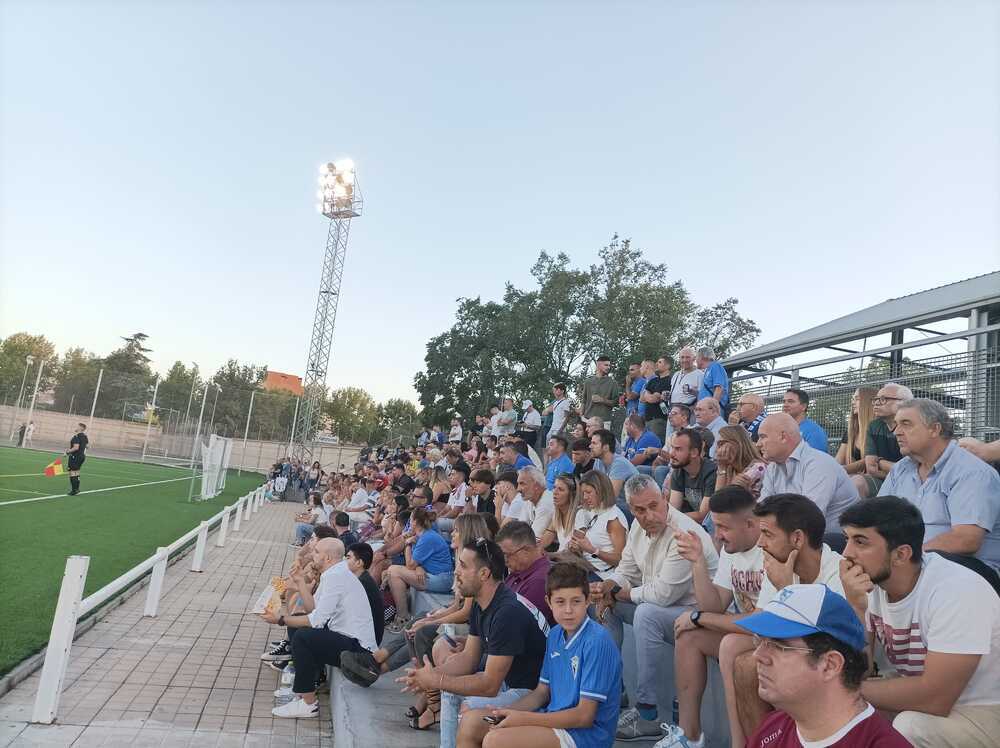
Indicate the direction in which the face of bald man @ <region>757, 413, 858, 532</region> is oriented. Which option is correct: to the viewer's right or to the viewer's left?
to the viewer's left

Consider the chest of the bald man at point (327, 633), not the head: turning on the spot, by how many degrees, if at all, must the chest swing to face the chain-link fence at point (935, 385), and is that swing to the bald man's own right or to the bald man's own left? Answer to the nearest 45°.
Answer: approximately 180°

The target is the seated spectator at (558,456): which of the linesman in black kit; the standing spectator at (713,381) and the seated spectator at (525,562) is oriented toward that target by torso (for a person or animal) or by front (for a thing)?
the standing spectator

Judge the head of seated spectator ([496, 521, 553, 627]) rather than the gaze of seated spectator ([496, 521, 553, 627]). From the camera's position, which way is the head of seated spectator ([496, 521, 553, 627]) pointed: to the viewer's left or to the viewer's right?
to the viewer's left

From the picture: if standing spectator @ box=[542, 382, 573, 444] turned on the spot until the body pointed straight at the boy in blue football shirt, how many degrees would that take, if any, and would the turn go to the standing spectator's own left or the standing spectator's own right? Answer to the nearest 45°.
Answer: approximately 45° to the standing spectator's own left

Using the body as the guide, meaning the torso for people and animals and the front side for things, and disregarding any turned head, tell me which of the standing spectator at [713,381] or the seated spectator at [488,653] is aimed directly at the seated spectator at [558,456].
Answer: the standing spectator

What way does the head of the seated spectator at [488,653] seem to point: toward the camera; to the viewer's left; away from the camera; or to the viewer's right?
to the viewer's left

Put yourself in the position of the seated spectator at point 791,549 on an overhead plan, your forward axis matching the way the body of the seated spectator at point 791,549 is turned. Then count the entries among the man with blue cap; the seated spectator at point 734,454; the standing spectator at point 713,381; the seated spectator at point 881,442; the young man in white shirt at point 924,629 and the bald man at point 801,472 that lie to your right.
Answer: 4

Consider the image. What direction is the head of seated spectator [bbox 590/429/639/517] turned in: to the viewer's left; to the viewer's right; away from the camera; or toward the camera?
to the viewer's left

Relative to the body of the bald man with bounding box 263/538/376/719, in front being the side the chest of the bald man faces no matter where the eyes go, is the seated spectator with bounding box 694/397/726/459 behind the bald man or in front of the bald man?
behind

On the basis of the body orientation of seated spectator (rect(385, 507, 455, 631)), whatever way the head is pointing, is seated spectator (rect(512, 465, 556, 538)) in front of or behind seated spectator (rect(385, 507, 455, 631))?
behind

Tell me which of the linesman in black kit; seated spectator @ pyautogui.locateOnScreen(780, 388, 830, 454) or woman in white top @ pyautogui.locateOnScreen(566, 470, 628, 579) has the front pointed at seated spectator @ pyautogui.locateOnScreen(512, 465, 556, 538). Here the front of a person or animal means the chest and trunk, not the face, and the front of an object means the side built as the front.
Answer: seated spectator @ pyautogui.locateOnScreen(780, 388, 830, 454)

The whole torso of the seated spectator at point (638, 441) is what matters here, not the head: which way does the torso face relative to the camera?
to the viewer's left
